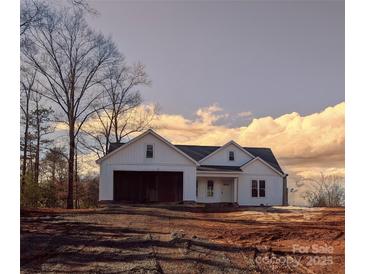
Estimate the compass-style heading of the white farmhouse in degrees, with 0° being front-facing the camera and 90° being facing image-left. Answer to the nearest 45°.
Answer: approximately 0°
